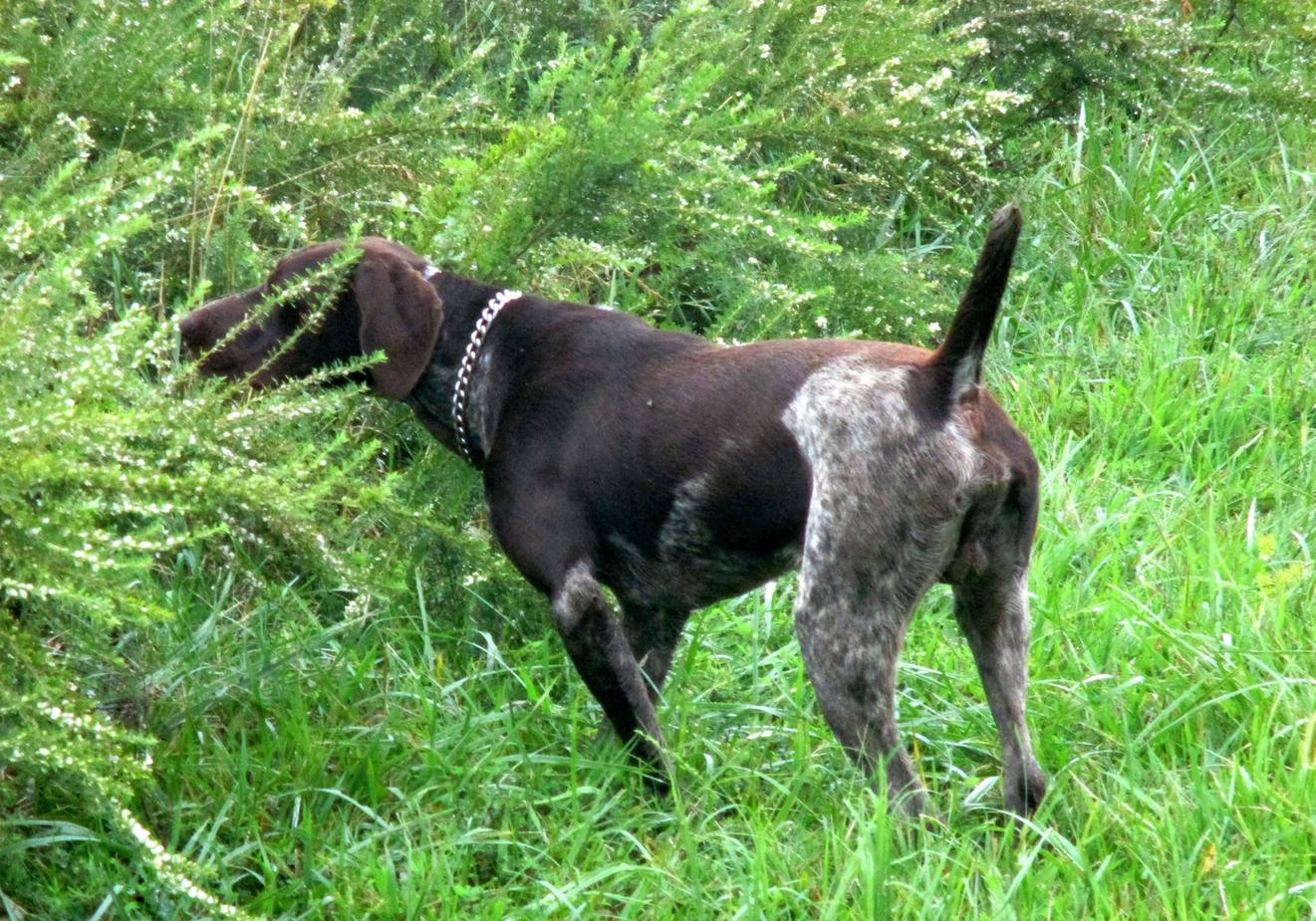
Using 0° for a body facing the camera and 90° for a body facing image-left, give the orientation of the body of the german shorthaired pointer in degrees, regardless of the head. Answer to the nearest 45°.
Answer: approximately 135°
